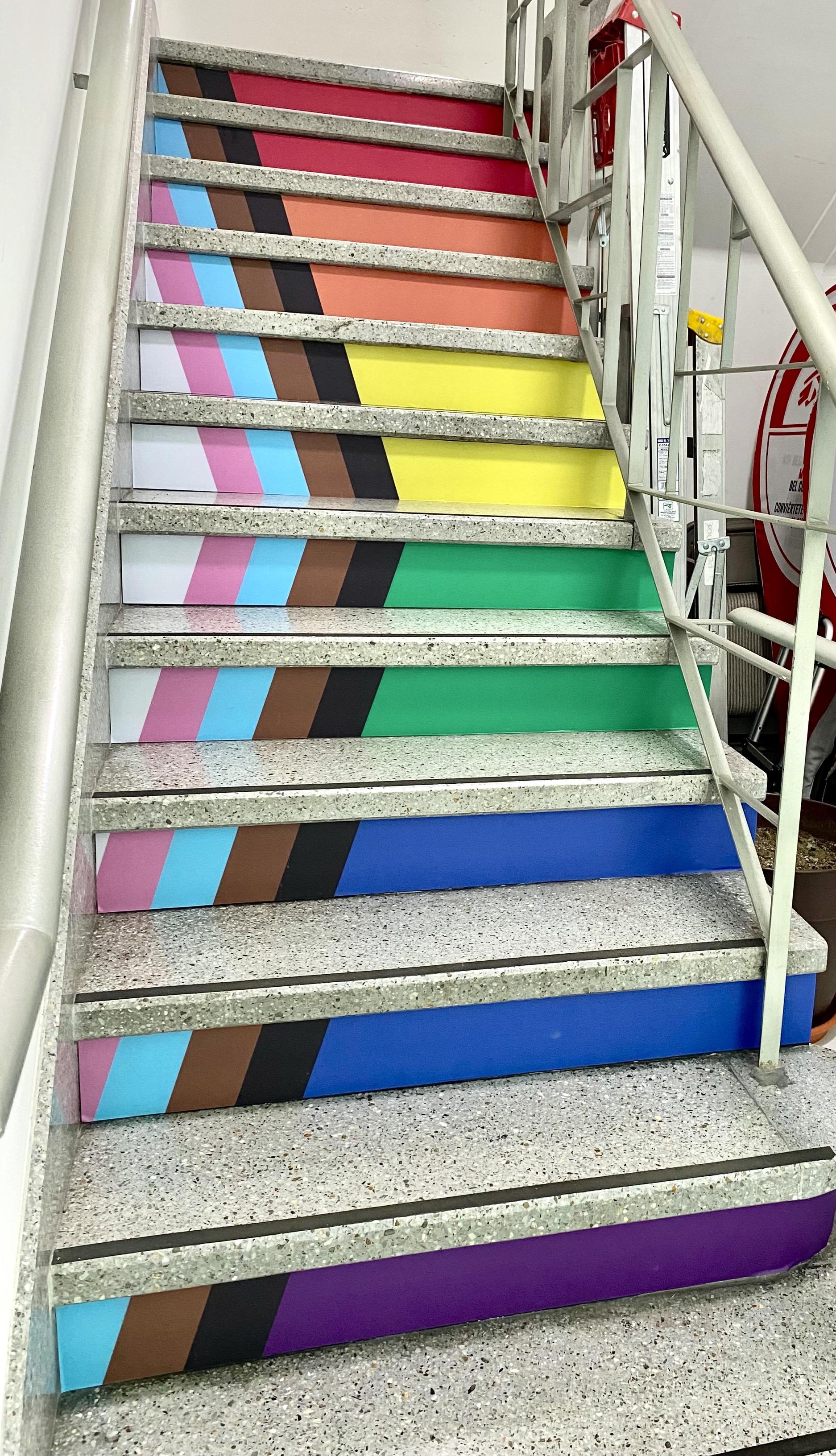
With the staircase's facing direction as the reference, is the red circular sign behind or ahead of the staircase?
behind

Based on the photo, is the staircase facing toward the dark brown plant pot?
no

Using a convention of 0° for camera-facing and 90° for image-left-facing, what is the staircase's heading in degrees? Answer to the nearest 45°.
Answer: approximately 0°
